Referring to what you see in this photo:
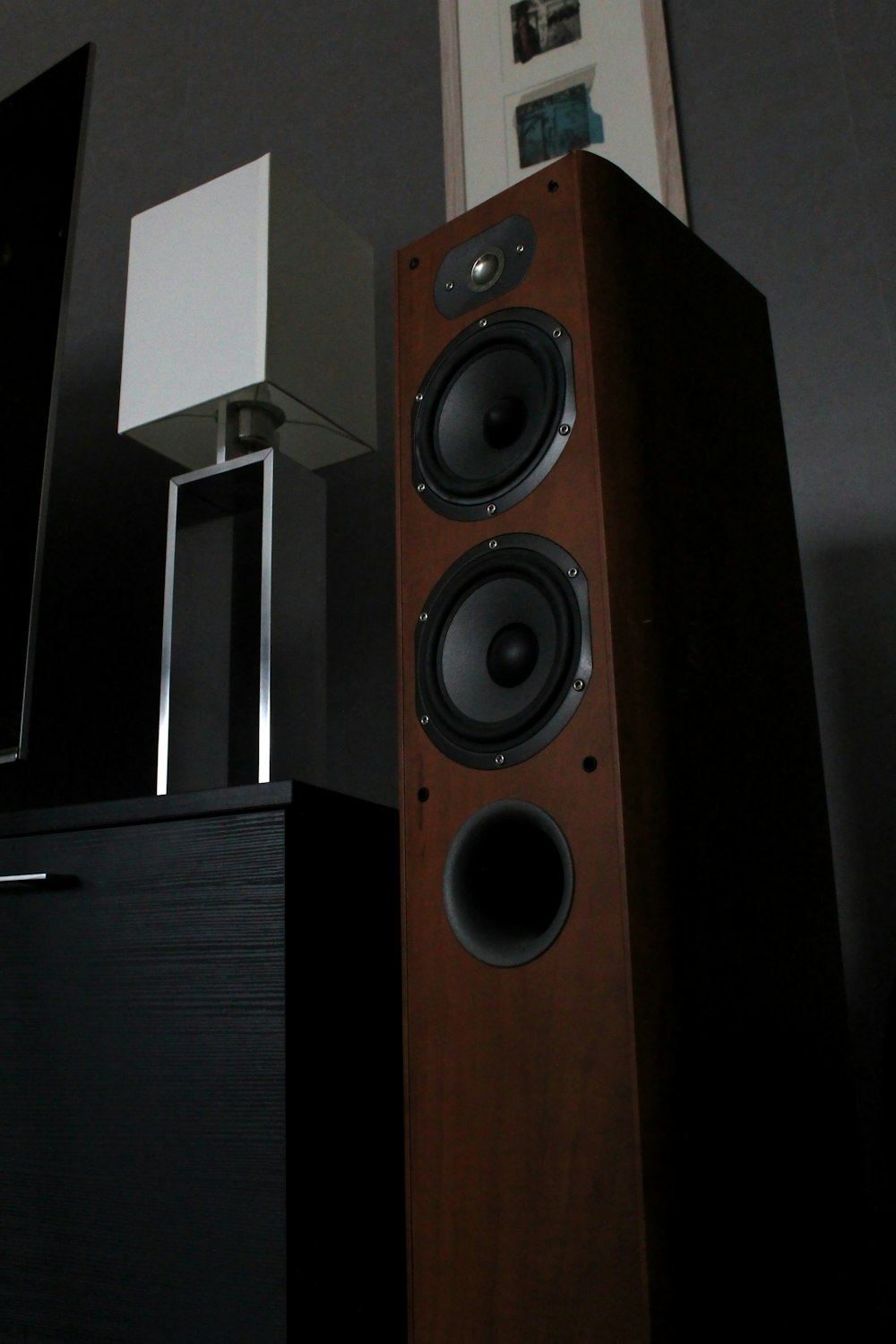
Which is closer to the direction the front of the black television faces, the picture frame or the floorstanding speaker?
the floorstanding speaker

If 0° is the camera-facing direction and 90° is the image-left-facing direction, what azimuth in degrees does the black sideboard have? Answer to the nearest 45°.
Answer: approximately 45°

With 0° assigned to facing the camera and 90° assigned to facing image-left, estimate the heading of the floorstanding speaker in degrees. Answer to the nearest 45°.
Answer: approximately 45°

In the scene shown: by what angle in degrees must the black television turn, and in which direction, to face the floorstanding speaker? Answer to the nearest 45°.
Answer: approximately 90° to its left

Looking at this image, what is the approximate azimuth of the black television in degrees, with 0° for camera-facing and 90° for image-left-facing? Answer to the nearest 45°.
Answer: approximately 45°

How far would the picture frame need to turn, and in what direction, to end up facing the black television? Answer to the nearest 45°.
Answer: approximately 45° to its right
